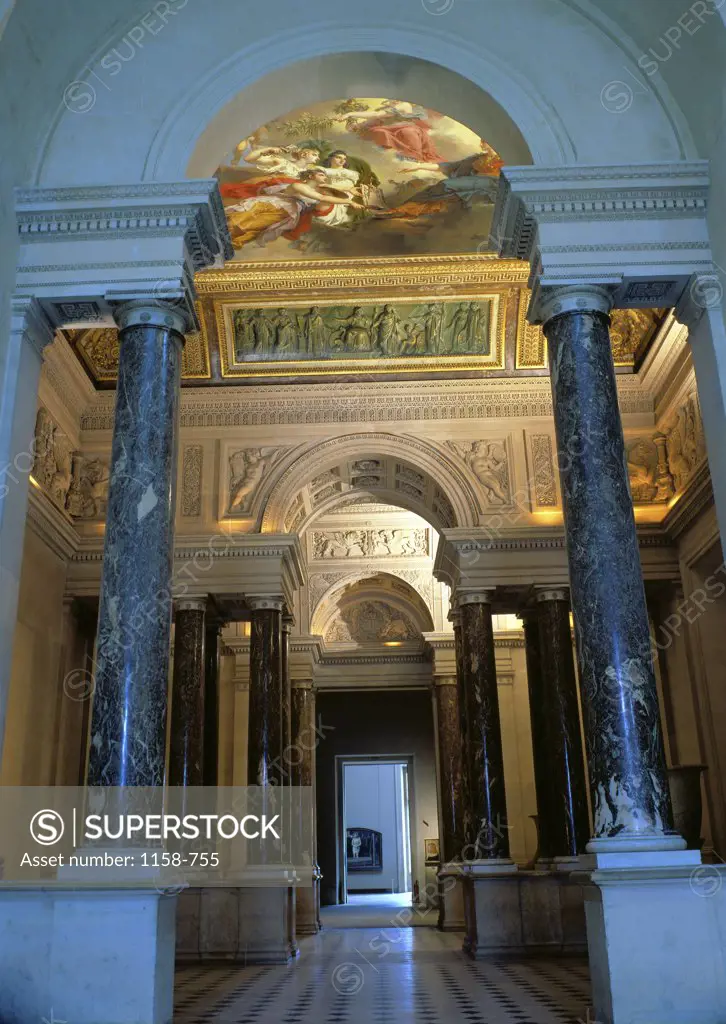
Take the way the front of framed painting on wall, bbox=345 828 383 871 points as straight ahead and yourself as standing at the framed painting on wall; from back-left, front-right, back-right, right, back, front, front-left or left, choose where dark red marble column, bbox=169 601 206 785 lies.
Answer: front

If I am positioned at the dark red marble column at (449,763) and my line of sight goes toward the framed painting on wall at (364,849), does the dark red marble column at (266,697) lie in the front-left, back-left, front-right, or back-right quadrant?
back-left

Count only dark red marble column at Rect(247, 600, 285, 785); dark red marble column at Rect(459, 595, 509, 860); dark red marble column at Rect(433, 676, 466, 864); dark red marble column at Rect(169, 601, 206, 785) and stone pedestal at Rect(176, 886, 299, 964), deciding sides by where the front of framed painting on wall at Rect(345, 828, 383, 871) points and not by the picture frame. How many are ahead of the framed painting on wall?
5

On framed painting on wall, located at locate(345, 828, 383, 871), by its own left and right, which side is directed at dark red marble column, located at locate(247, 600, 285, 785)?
front

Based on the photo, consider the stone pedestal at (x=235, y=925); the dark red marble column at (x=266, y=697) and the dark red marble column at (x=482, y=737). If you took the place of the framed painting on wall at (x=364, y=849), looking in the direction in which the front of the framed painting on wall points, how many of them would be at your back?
0

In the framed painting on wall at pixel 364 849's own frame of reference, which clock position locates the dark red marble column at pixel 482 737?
The dark red marble column is roughly at 12 o'clock from the framed painting on wall.

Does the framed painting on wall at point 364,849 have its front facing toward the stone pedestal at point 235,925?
yes

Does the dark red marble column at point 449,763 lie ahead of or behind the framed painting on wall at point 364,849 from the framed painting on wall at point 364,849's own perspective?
ahead

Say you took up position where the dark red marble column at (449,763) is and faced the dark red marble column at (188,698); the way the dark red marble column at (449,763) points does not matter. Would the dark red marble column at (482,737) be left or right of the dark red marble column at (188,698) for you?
left

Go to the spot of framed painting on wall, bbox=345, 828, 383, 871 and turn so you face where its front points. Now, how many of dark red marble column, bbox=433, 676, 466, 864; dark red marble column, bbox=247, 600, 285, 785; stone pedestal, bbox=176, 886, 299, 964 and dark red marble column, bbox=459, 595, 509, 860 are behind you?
0

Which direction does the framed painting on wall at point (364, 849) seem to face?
toward the camera

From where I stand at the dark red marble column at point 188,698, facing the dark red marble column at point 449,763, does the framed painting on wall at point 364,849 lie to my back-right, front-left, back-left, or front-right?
front-left
